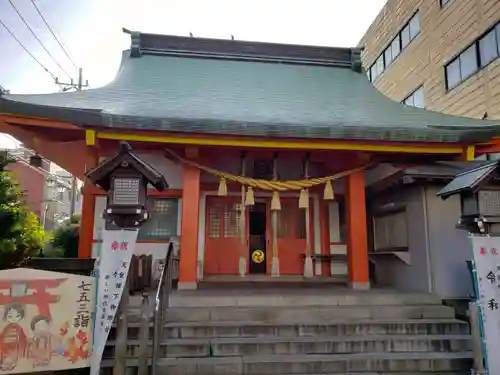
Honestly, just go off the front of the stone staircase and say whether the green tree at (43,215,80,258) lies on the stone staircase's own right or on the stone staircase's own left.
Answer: on the stone staircase's own right

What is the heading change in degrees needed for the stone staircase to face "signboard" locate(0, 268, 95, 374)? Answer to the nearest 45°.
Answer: approximately 45° to its right

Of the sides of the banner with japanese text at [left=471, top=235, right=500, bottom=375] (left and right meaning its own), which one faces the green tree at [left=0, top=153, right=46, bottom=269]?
right

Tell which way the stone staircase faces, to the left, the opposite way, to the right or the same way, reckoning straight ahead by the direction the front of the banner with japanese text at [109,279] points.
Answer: the same way

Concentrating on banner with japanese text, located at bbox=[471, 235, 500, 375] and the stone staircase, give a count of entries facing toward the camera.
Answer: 2

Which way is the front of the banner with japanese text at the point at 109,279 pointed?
toward the camera

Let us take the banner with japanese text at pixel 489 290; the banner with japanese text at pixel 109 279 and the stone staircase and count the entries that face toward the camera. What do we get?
3

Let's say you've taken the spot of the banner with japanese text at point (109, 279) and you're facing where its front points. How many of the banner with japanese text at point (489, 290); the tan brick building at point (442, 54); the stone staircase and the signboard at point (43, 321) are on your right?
1

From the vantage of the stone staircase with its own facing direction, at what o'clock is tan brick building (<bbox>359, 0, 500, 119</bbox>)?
The tan brick building is roughly at 7 o'clock from the stone staircase.

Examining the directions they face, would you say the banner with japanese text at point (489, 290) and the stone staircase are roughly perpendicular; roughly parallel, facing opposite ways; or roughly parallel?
roughly parallel

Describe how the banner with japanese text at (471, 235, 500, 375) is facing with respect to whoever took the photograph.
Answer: facing the viewer

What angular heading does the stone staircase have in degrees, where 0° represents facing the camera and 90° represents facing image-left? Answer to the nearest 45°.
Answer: approximately 0°

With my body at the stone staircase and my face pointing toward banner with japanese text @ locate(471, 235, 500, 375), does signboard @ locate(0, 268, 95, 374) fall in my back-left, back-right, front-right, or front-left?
back-right

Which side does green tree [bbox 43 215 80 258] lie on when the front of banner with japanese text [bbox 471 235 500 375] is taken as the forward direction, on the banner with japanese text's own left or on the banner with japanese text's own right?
on the banner with japanese text's own right
